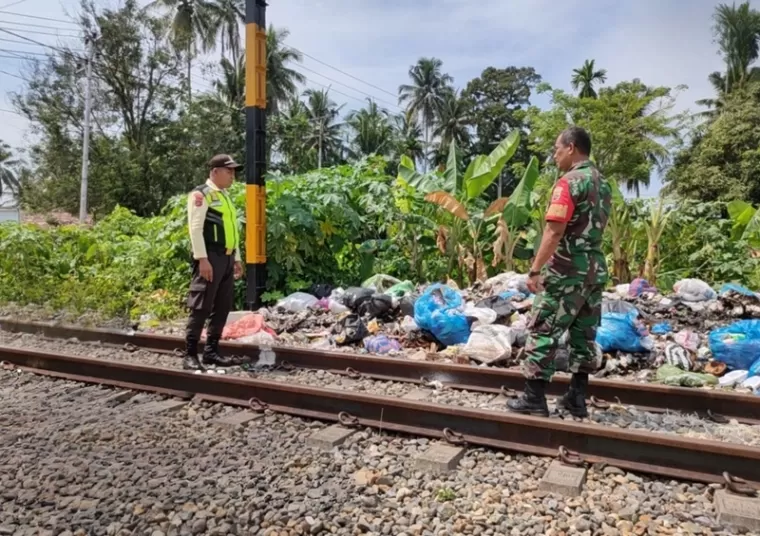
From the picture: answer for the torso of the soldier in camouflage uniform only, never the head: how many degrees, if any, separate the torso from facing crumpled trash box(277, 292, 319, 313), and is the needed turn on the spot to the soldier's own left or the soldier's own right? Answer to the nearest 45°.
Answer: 0° — they already face it

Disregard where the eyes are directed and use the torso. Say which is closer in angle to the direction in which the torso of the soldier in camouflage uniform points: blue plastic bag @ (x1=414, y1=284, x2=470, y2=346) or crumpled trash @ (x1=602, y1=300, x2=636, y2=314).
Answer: the blue plastic bag

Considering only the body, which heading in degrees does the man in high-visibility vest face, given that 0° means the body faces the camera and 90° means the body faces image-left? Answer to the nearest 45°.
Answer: approximately 315°

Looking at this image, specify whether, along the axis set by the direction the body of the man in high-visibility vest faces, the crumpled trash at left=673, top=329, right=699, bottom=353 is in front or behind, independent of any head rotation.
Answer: in front

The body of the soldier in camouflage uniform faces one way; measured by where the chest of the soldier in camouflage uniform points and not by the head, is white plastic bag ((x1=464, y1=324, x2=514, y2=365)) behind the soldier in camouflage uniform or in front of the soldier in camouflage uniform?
in front

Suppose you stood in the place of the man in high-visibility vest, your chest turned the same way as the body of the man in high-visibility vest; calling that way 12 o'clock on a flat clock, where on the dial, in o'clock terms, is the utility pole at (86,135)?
The utility pole is roughly at 7 o'clock from the man in high-visibility vest.

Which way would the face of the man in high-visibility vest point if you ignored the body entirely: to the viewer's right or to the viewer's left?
to the viewer's right

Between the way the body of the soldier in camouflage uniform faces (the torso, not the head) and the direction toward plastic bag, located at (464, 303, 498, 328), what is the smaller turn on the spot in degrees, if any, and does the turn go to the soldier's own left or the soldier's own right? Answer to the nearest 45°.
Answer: approximately 45° to the soldier's own right

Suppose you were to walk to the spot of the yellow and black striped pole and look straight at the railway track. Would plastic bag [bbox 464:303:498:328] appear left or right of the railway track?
left

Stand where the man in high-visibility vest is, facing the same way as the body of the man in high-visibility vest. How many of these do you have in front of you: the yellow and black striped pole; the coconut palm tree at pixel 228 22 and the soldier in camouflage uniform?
1

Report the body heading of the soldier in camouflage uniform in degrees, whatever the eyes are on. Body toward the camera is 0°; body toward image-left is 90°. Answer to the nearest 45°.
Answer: approximately 135°

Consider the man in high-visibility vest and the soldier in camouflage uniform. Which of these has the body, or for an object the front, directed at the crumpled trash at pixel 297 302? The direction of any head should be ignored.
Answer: the soldier in camouflage uniform

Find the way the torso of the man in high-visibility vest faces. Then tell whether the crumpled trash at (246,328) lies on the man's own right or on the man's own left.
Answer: on the man's own left

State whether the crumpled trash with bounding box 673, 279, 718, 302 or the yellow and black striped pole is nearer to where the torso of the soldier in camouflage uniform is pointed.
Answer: the yellow and black striped pole

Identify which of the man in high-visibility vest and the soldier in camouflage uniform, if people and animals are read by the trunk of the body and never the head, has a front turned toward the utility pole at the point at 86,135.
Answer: the soldier in camouflage uniform

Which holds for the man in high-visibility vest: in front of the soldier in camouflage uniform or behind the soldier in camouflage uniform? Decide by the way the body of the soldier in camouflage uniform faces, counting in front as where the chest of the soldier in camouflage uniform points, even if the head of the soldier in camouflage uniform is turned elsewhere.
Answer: in front

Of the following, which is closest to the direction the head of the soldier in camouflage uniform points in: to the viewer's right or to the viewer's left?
to the viewer's left

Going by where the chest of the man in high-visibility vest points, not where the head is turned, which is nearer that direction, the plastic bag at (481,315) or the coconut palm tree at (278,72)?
the plastic bag
